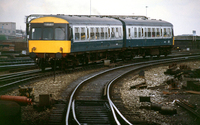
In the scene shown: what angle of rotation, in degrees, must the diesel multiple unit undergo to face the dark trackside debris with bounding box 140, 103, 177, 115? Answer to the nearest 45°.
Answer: approximately 45° to its left

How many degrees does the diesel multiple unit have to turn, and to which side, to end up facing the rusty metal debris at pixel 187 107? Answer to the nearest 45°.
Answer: approximately 45° to its left

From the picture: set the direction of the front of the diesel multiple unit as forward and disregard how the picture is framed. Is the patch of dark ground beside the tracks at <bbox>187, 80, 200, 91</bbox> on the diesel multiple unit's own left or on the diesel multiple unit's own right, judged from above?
on the diesel multiple unit's own left

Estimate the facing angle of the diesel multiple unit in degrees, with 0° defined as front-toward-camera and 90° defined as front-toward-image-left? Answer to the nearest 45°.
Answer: approximately 45°

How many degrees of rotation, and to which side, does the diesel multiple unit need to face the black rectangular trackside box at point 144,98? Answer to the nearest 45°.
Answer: approximately 45° to its left
